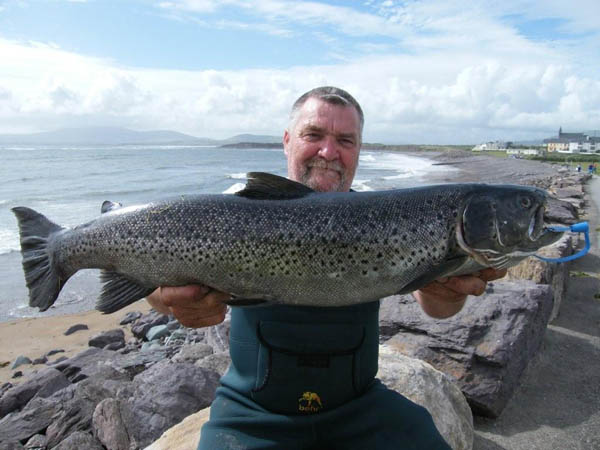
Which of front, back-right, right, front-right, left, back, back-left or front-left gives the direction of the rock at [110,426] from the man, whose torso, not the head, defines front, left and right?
back-right

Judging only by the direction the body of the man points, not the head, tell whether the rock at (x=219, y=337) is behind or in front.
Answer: behind

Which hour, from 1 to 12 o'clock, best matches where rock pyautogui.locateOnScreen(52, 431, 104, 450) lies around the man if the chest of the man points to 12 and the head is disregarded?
The rock is roughly at 4 o'clock from the man.

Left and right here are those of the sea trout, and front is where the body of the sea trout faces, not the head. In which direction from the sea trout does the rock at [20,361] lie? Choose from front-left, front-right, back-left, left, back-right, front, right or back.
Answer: back-left

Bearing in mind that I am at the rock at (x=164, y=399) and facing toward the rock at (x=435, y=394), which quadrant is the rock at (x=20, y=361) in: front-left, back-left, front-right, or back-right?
back-left

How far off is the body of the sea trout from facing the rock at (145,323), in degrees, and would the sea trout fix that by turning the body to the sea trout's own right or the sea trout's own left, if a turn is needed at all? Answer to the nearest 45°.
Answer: approximately 135° to the sea trout's own left

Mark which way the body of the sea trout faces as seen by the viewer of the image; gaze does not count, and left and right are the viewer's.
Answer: facing to the right of the viewer

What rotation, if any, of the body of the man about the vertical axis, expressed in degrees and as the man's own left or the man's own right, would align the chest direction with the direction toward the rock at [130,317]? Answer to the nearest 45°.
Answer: approximately 135° to the man's own right

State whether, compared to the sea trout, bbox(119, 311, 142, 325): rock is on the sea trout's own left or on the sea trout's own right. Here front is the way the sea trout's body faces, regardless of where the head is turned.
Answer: on the sea trout's own left

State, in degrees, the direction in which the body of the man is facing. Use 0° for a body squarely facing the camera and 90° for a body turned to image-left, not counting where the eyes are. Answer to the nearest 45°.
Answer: approximately 0°

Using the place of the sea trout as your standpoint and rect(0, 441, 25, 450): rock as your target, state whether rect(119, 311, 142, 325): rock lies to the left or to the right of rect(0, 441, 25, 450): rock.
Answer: right

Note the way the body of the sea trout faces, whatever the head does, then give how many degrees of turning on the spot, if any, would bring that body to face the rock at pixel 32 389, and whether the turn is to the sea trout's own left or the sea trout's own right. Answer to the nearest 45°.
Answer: approximately 135° to the sea trout's own left
